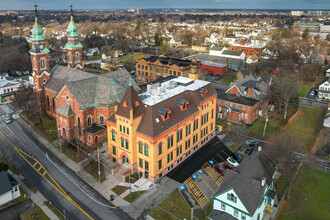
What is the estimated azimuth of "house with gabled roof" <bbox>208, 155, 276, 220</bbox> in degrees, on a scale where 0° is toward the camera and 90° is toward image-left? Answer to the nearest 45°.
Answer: approximately 45°

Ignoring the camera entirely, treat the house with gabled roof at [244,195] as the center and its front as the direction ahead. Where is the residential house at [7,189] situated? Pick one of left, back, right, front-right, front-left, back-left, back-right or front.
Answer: front-right
